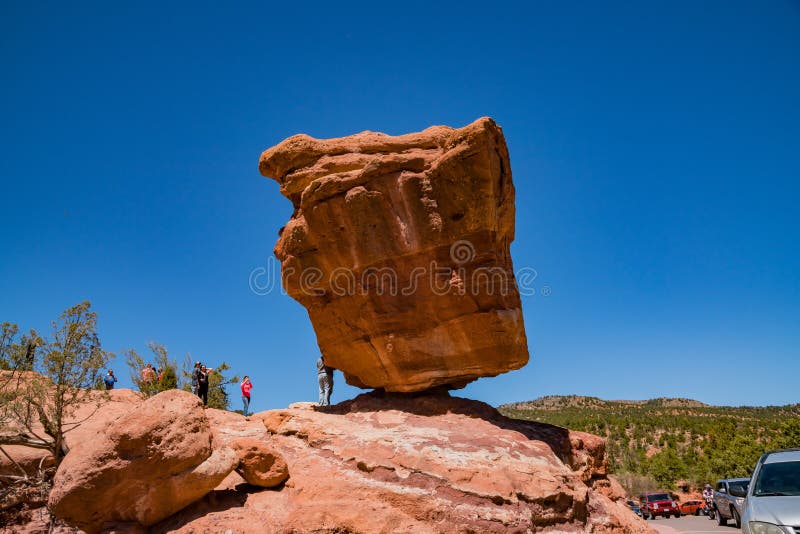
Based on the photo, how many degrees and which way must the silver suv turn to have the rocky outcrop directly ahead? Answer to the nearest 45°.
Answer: approximately 90° to its right

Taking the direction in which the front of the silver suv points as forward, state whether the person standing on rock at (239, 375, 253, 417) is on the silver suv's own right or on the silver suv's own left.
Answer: on the silver suv's own right

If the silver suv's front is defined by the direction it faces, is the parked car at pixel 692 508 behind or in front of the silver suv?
behind

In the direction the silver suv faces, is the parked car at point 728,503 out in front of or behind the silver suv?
behind

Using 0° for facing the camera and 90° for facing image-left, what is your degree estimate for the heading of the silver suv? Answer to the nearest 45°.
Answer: approximately 0°

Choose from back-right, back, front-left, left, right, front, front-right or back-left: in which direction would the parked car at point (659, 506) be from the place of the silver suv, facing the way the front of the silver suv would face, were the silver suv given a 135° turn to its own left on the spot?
front-left
